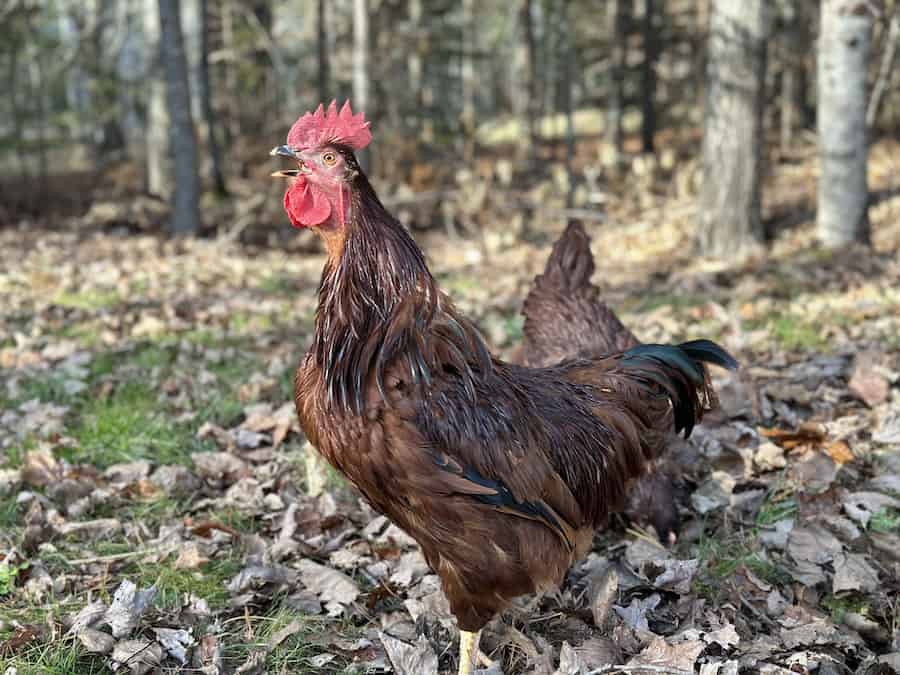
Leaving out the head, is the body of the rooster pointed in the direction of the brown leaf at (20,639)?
yes

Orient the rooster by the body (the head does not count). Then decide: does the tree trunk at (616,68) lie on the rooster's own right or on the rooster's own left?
on the rooster's own right

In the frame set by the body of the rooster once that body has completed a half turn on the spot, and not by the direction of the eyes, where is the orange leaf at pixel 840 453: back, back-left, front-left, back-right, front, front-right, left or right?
front-left

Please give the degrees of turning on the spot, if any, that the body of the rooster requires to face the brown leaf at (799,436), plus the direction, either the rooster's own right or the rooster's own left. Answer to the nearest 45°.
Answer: approximately 135° to the rooster's own right

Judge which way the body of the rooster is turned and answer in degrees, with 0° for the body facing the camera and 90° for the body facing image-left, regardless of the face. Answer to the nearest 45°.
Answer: approximately 90°
